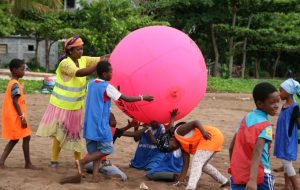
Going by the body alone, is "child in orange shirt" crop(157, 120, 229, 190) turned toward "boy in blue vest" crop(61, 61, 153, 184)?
yes

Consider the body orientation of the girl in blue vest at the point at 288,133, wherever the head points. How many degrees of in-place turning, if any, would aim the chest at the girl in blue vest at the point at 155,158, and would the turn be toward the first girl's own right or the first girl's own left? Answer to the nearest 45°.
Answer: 0° — they already face them

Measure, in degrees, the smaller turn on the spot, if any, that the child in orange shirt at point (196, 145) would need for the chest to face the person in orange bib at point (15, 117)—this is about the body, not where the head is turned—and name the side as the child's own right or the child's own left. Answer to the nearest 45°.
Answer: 0° — they already face them

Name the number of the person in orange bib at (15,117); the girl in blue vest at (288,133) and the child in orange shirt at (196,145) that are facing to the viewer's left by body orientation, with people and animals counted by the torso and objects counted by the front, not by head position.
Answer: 2

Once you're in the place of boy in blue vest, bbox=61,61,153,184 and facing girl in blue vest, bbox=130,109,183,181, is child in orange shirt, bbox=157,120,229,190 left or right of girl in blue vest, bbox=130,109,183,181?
right

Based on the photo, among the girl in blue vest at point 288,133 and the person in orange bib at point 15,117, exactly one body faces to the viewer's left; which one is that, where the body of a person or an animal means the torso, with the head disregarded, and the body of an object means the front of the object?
the girl in blue vest

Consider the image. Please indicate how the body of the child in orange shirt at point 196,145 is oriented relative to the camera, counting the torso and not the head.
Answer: to the viewer's left

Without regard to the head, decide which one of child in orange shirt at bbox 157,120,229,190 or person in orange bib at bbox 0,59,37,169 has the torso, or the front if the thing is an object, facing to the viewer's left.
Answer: child in orange shirt at bbox 157,120,229,190

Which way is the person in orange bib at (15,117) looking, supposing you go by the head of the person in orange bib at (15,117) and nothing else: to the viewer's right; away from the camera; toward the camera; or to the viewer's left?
to the viewer's right

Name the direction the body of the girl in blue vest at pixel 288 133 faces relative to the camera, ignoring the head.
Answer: to the viewer's left
